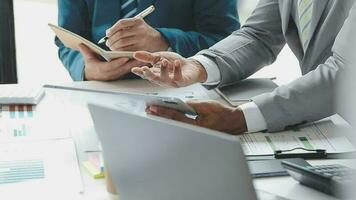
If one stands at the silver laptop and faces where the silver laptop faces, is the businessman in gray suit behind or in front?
in front

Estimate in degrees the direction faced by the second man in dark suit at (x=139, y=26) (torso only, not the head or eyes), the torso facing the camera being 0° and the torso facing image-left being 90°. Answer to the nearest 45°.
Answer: approximately 0°

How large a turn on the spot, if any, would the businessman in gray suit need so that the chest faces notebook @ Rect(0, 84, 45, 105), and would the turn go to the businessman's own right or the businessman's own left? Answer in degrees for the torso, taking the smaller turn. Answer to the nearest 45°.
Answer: approximately 45° to the businessman's own right

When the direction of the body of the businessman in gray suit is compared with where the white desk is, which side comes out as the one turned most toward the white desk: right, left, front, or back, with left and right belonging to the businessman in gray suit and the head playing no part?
front

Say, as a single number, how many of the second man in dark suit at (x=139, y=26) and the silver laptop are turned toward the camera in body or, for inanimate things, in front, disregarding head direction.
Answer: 1

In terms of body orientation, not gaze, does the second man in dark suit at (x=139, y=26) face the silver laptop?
yes

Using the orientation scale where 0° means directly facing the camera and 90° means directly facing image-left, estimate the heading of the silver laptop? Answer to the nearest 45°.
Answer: approximately 225°

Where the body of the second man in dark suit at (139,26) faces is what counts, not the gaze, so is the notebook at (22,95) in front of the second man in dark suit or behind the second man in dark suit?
in front

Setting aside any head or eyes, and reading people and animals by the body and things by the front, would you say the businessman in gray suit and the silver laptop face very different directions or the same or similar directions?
very different directions

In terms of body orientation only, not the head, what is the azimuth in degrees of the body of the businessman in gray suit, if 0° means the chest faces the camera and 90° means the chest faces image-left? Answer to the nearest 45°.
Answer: approximately 45°

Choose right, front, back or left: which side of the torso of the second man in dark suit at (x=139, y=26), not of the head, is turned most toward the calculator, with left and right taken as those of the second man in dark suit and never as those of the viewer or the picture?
front
